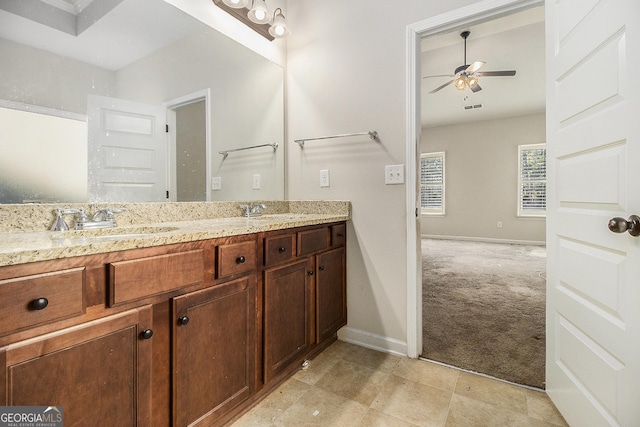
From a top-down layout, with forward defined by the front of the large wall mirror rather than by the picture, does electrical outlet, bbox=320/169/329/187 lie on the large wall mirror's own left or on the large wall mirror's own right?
on the large wall mirror's own left

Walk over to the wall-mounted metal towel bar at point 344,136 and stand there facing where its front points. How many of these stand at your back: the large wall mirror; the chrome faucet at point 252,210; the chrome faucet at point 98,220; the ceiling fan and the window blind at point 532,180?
2

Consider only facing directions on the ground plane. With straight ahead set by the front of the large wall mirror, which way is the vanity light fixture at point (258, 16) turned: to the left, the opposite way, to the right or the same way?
the same way

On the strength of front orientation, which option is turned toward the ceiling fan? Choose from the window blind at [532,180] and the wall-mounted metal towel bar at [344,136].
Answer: the window blind

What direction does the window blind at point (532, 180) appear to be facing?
toward the camera

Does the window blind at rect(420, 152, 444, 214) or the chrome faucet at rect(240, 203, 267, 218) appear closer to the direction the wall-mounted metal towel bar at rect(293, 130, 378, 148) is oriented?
the chrome faucet

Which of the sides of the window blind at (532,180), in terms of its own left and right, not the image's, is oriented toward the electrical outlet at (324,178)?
front

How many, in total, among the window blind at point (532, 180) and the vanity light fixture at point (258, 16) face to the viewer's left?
0

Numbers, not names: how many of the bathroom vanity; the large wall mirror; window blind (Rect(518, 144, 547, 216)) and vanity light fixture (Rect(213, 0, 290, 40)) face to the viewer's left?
0

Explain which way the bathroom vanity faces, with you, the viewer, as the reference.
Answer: facing the viewer and to the right of the viewer

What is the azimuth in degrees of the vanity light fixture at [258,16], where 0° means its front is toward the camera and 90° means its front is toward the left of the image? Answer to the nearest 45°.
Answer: approximately 315°

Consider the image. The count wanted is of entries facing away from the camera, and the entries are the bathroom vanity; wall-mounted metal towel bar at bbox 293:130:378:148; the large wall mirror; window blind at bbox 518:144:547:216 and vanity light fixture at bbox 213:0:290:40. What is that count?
0

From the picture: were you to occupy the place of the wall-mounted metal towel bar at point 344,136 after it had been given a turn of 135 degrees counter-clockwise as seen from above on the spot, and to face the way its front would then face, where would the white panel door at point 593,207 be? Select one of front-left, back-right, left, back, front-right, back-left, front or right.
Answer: front-right

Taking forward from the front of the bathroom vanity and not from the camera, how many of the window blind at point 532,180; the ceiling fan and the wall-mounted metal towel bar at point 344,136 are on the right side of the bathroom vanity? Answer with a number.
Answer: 0

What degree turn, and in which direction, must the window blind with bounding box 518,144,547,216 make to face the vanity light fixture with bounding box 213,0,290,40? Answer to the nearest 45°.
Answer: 0° — it already faces it

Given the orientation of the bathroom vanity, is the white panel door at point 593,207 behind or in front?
in front

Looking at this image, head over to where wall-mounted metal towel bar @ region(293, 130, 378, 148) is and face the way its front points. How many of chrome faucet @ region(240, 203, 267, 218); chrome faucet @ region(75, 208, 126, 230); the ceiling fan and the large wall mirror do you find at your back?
1

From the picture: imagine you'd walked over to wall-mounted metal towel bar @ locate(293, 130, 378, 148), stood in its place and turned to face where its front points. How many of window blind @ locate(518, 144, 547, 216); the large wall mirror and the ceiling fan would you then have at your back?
2

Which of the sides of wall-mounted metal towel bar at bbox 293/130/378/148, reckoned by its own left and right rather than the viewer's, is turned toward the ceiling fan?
back

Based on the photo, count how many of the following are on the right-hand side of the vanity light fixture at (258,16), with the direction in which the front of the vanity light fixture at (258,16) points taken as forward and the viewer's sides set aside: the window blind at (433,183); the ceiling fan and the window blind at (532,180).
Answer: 0

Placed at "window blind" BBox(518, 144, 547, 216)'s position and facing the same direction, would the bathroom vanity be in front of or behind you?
in front

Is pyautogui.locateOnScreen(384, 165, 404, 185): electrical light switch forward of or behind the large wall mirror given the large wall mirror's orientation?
forward
